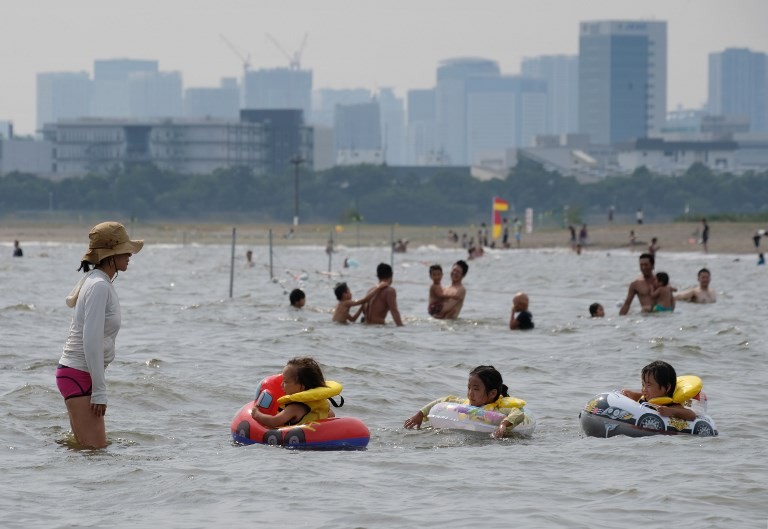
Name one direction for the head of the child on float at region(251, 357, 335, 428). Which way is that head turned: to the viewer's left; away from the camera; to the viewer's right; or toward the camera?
to the viewer's left

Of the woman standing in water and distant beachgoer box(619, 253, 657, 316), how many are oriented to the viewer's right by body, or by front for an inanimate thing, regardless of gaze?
1

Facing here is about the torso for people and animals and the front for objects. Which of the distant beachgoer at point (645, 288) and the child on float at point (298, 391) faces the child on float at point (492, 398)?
the distant beachgoer

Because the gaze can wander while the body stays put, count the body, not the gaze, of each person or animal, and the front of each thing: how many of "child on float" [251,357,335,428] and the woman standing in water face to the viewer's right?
1

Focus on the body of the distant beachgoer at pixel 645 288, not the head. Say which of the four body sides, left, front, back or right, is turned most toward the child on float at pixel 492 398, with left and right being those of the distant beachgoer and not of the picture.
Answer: front

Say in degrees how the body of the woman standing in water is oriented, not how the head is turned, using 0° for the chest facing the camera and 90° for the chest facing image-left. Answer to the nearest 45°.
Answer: approximately 270°

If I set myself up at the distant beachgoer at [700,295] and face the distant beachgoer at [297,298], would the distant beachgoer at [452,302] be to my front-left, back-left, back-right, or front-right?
front-left

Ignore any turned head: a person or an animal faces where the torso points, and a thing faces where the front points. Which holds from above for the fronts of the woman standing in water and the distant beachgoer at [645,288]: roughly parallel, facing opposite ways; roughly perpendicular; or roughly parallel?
roughly perpendicular

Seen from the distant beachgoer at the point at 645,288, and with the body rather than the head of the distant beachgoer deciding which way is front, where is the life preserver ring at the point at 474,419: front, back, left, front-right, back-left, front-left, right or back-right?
front

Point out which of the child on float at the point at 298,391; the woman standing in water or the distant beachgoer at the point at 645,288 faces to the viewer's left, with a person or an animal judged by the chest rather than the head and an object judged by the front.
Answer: the child on float

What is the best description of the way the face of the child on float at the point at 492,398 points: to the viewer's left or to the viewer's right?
to the viewer's left

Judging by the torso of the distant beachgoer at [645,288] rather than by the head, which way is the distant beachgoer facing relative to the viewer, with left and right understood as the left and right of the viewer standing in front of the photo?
facing the viewer

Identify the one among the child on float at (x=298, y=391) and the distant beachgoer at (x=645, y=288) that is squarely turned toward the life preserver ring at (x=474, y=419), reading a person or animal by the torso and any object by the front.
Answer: the distant beachgoer

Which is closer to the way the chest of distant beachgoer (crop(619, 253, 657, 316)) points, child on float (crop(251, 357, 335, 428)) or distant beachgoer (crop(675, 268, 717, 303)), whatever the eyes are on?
the child on float

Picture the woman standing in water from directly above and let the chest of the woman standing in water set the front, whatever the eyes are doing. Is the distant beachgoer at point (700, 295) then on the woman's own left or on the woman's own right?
on the woman's own left
